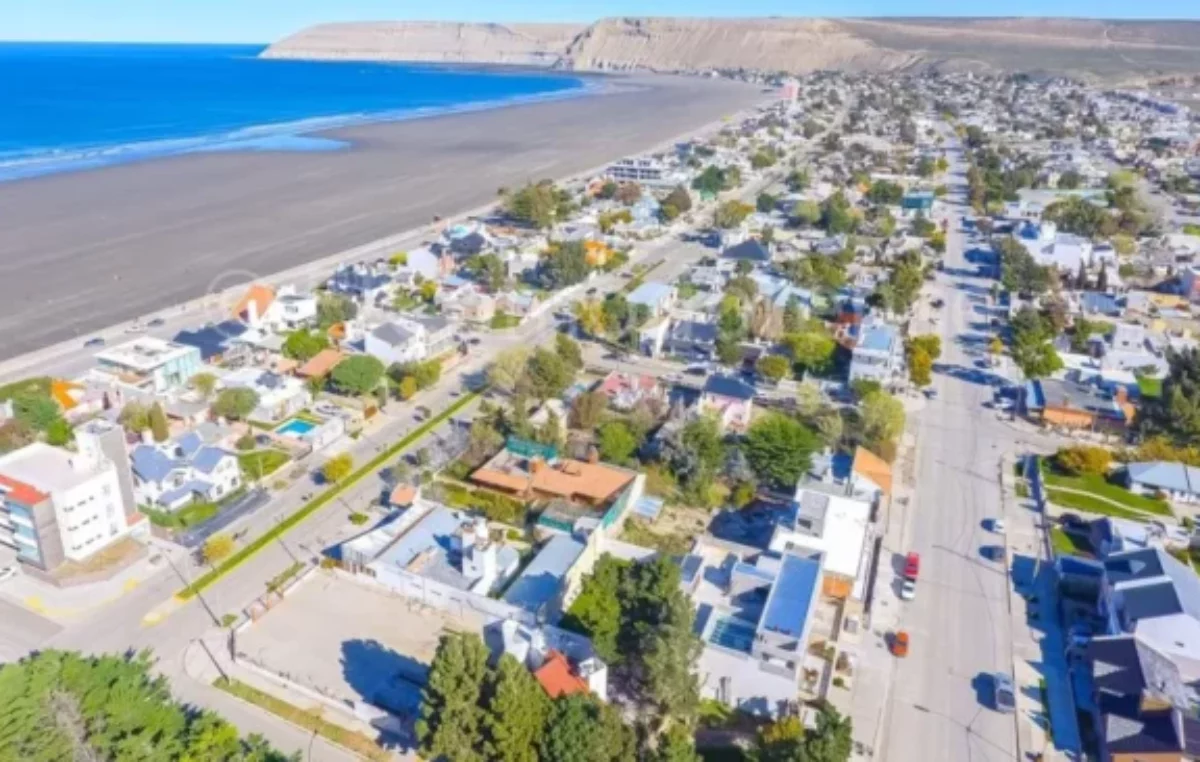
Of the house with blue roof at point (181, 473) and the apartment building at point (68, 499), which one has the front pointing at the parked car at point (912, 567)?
the house with blue roof

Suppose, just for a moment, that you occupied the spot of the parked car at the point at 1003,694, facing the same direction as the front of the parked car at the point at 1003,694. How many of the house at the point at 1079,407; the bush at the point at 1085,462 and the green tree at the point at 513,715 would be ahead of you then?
2

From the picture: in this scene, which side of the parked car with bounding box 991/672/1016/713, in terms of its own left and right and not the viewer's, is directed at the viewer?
back

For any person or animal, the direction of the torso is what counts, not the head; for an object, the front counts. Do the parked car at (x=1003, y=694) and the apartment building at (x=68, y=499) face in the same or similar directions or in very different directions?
very different directions

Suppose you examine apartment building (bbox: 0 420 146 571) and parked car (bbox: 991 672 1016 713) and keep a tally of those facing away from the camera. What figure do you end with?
1

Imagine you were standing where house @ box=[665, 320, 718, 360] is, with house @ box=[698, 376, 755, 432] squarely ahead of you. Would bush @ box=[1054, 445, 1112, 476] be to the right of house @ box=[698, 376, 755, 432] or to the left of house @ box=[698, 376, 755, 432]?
left

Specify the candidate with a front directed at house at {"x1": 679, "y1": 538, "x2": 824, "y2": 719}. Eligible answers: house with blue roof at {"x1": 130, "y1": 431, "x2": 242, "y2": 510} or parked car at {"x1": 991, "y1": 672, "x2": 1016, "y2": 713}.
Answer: the house with blue roof

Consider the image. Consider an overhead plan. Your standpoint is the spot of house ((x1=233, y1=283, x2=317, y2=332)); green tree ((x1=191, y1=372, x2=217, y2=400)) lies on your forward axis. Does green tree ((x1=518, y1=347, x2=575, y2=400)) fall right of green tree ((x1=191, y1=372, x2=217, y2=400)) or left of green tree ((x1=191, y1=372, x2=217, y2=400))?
left

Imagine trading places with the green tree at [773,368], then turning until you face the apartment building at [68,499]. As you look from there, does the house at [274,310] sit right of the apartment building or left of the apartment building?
right

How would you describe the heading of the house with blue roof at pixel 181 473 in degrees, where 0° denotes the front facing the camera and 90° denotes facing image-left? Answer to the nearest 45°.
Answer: approximately 315°

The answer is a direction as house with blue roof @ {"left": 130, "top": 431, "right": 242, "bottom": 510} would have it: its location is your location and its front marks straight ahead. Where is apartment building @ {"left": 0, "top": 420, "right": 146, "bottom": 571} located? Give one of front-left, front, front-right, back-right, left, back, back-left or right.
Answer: right

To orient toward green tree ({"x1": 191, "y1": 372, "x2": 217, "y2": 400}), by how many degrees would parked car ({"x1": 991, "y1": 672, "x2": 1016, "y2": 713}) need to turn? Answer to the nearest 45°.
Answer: approximately 90° to its left

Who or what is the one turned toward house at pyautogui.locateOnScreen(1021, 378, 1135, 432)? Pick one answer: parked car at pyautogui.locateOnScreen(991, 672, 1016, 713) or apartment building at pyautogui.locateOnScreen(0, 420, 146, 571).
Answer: the parked car
